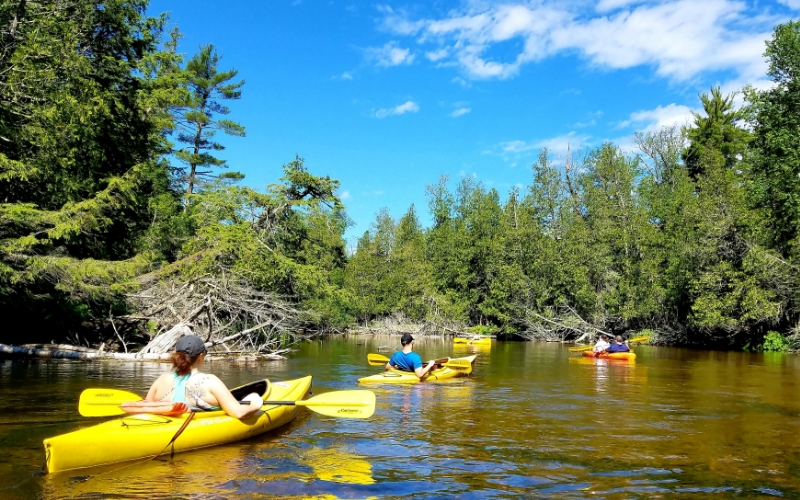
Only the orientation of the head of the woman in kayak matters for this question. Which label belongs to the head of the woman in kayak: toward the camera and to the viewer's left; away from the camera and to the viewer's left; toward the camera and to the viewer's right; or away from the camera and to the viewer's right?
away from the camera and to the viewer's right

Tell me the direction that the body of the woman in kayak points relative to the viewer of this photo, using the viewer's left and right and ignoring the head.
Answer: facing away from the viewer and to the right of the viewer

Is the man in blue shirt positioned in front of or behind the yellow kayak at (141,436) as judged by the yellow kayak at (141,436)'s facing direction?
in front

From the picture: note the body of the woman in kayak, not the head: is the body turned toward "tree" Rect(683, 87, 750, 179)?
yes

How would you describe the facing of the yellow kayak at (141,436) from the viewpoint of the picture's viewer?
facing away from the viewer and to the right of the viewer

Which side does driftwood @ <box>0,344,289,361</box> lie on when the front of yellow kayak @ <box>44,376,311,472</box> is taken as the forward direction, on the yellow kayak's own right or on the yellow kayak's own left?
on the yellow kayak's own left

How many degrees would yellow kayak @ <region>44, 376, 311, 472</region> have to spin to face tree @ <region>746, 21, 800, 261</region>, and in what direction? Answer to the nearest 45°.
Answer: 0° — it already faces it

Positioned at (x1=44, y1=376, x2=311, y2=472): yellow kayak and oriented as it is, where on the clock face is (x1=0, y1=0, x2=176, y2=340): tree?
The tree is roughly at 10 o'clock from the yellow kayak.

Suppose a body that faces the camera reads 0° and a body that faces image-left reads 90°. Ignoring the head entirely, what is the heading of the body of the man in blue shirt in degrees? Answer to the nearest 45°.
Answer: approximately 225°

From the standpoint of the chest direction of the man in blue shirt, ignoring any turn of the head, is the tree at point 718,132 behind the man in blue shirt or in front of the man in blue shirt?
in front
